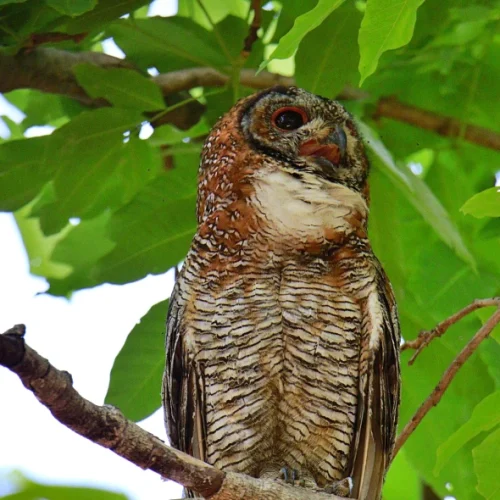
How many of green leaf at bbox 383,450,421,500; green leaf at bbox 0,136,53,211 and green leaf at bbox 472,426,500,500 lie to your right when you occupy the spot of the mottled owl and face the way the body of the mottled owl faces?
1

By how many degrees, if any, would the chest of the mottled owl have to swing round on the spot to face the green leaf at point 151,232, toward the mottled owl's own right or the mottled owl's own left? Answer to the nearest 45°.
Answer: approximately 90° to the mottled owl's own right

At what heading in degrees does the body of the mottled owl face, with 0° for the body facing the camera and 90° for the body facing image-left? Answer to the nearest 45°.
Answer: approximately 0°

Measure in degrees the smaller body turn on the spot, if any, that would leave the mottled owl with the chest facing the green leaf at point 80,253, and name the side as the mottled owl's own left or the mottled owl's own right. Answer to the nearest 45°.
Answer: approximately 135° to the mottled owl's own right

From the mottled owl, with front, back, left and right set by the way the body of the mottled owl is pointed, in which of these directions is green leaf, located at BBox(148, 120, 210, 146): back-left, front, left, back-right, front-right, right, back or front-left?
right

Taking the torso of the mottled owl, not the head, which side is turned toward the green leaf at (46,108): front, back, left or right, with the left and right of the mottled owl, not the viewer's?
right

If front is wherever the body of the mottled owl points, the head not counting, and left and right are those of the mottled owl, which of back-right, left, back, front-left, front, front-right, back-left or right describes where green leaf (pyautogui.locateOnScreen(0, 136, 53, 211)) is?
right
